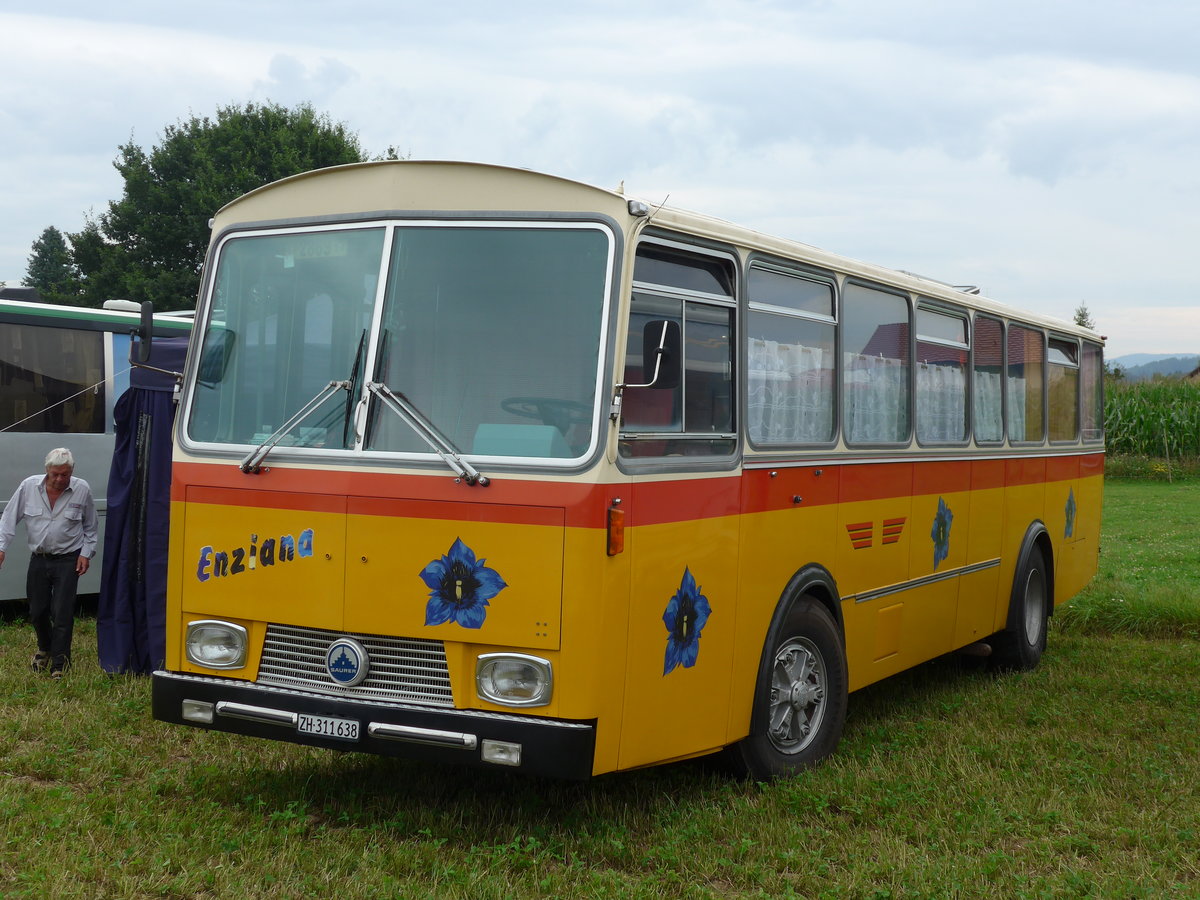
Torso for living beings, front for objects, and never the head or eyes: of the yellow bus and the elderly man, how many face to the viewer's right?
0

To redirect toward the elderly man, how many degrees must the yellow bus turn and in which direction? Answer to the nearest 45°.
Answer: approximately 90° to its right

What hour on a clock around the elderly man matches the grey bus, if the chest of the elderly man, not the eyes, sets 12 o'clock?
The grey bus is roughly at 6 o'clock from the elderly man.

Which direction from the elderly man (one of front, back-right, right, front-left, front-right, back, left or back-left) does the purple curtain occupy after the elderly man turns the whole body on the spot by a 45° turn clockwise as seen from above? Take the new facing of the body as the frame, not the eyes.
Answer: left

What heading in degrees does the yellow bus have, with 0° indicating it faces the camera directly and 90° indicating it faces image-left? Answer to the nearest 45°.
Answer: approximately 45°

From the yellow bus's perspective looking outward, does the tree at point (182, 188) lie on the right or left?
on its right

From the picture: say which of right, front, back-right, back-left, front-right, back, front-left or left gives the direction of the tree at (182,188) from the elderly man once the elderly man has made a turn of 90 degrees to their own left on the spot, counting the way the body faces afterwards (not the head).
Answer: left

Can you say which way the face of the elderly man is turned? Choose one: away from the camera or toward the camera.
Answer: toward the camera

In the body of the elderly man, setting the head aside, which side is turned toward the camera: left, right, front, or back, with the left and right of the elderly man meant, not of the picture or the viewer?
front

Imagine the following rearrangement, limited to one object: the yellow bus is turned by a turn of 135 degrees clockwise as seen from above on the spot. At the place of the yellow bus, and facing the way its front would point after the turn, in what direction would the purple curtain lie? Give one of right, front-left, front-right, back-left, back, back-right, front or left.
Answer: front-left

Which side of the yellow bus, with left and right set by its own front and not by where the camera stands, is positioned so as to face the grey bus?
right
